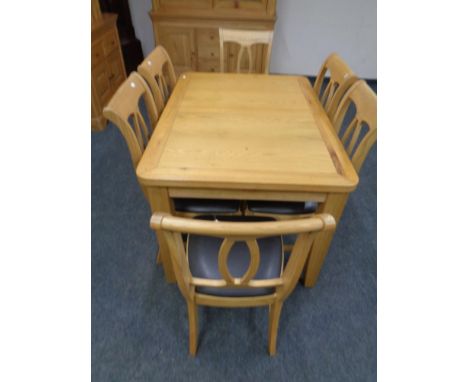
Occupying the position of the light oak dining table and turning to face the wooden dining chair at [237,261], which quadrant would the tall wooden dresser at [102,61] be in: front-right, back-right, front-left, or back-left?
back-right

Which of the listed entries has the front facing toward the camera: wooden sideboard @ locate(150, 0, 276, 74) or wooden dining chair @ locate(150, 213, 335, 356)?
the wooden sideboard

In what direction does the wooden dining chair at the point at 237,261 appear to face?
away from the camera

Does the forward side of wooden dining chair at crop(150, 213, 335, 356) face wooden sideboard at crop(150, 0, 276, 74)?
yes

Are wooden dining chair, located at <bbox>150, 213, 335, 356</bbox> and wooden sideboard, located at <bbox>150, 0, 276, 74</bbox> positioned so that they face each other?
yes

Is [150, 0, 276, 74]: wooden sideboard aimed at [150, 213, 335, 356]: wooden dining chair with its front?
yes

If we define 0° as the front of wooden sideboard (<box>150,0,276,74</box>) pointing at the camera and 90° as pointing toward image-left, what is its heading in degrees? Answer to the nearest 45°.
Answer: approximately 0°

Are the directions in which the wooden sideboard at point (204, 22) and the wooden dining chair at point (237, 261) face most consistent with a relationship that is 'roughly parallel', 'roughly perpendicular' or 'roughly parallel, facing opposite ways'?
roughly parallel, facing opposite ways

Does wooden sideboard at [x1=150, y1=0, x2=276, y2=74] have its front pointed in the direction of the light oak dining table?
yes

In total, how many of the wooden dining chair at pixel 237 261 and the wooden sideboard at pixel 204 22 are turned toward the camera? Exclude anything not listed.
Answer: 1
